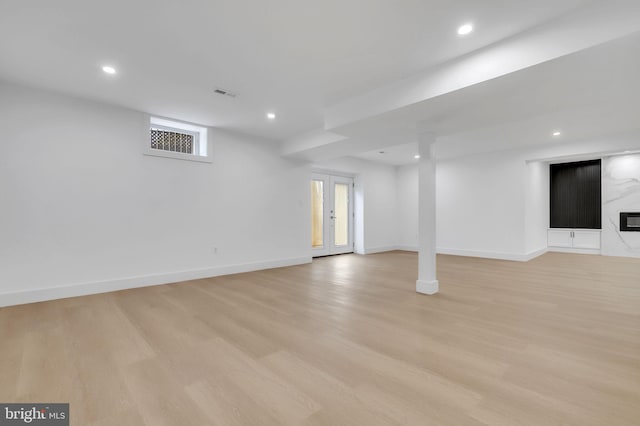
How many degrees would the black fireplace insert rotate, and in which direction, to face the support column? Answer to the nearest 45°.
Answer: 0° — it already faces it

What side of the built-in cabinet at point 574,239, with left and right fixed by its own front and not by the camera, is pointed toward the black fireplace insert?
left

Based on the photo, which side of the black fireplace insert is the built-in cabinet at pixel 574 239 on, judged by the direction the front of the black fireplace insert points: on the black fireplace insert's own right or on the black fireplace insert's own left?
on the black fireplace insert's own right

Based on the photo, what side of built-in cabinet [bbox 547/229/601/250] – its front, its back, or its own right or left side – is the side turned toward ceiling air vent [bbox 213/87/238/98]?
front

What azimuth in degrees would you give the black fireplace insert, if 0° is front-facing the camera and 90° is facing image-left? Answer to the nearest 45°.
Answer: approximately 0°

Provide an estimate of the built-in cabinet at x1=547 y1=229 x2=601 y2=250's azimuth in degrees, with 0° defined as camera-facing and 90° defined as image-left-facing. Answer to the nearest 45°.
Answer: approximately 0°

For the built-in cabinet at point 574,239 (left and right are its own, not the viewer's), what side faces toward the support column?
front

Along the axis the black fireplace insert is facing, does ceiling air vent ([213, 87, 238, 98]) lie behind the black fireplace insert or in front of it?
in front

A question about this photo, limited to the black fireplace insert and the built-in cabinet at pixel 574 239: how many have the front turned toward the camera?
2
